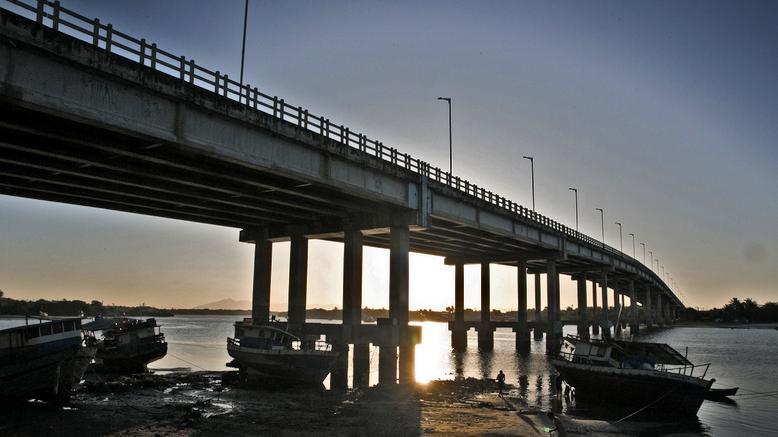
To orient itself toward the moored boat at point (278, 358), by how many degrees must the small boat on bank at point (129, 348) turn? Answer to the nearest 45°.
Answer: approximately 45° to its right

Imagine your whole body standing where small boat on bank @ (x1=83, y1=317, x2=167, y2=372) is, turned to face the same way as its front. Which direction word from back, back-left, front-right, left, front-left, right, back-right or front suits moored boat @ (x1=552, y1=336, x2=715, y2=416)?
front-right

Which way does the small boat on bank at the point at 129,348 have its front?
to the viewer's right
